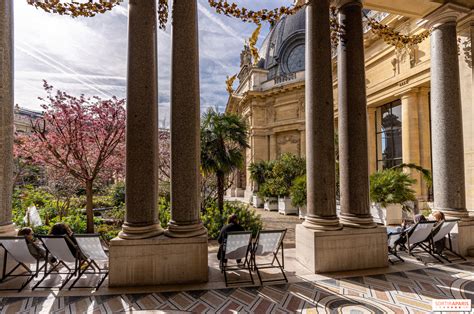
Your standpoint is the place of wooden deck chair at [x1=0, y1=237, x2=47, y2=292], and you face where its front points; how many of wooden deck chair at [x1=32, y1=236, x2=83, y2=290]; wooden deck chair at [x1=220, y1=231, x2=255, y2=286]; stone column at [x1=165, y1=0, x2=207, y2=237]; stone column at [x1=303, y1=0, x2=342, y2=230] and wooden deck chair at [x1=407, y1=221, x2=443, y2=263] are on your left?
0

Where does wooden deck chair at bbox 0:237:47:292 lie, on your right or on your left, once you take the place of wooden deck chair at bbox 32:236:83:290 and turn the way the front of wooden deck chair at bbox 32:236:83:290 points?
on your left

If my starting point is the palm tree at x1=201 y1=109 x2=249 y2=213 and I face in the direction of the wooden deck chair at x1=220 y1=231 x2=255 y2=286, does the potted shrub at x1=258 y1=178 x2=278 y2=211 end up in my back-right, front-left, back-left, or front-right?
back-left

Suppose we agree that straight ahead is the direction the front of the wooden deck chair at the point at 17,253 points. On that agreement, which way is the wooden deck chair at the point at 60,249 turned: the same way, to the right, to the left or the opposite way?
the same way

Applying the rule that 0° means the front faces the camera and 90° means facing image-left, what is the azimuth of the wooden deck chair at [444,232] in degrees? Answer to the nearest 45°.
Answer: approximately 135°

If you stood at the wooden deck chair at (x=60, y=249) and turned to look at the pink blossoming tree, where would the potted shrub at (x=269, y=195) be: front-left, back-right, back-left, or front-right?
front-right

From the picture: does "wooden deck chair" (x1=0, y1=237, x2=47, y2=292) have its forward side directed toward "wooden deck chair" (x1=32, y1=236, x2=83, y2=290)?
no

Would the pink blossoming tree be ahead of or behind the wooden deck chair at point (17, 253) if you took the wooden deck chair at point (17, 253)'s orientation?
ahead
